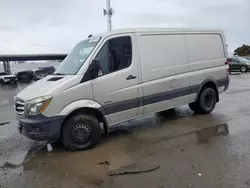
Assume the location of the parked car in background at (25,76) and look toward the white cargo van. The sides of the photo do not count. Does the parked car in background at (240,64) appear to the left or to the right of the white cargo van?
left

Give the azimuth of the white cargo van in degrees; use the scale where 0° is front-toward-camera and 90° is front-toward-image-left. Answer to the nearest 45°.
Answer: approximately 45°

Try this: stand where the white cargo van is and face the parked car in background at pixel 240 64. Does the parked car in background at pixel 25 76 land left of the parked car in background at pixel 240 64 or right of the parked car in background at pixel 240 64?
left

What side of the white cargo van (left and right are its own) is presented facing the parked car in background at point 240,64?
back
